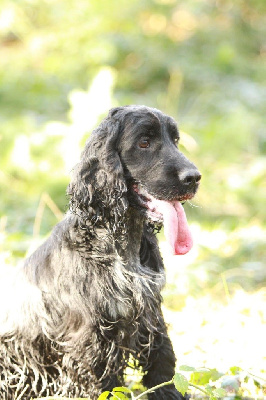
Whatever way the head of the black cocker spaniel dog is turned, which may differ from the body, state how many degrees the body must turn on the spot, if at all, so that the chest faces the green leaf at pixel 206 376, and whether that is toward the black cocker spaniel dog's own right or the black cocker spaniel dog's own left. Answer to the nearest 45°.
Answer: approximately 45° to the black cocker spaniel dog's own left

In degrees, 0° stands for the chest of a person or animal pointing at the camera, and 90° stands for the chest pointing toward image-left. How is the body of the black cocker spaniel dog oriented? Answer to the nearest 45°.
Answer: approximately 315°
